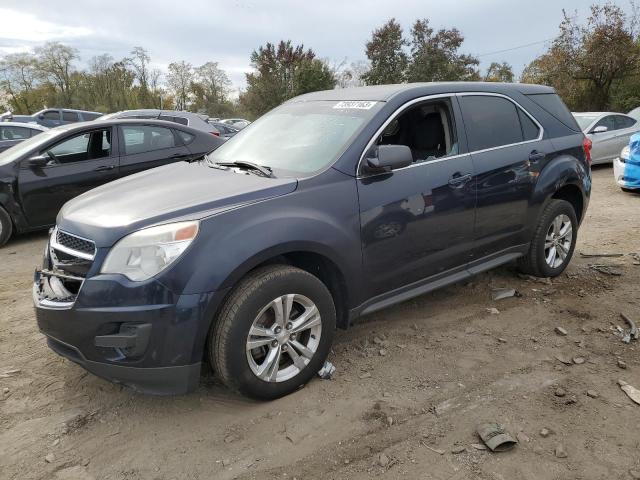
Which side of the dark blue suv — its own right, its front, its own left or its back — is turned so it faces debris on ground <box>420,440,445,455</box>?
left

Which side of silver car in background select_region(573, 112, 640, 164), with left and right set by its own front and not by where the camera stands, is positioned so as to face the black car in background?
front

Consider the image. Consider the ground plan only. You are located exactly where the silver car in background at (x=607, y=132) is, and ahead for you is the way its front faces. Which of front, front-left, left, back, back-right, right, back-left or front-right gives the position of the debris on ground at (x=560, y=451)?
front-left

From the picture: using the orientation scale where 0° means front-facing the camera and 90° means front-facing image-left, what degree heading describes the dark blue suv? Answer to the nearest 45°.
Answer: approximately 45°

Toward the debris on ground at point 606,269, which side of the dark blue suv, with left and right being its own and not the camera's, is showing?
back

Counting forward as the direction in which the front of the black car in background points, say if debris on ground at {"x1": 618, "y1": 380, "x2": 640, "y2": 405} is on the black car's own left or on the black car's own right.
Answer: on the black car's own left

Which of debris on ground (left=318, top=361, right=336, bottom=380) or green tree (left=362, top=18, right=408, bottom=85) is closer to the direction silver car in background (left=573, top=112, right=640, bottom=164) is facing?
the debris on ground

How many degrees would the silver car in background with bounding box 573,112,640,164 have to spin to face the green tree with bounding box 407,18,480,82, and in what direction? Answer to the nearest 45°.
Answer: approximately 90° to its right

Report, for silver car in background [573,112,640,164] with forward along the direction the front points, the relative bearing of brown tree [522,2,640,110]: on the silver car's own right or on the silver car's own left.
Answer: on the silver car's own right

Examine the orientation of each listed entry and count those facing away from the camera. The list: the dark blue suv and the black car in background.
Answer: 0

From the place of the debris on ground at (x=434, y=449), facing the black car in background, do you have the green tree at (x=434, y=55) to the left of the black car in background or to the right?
right

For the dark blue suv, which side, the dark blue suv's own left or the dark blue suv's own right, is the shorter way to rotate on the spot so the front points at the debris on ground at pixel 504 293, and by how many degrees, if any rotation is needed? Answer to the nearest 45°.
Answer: approximately 180°

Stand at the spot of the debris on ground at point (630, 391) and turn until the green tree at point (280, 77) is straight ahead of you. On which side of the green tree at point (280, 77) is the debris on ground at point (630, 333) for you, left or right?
right
